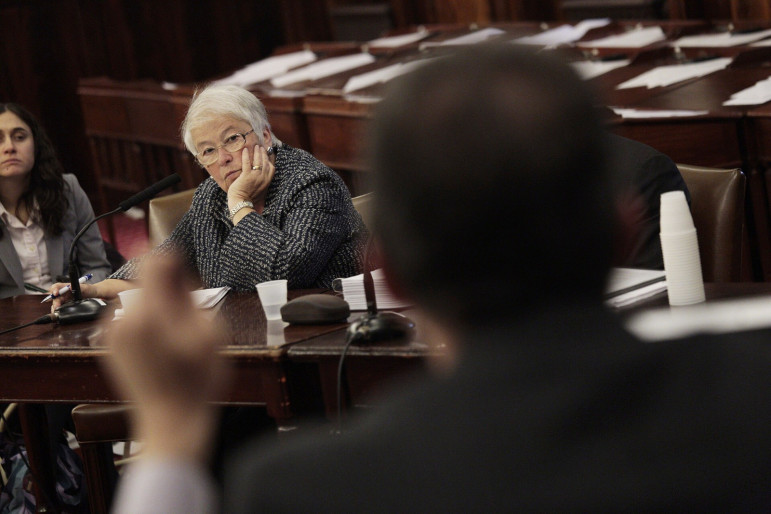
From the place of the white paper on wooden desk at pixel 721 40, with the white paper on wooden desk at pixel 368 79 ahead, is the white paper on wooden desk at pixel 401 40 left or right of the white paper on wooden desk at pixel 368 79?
right

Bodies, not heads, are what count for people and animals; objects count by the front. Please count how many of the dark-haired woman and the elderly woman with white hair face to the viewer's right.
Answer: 0

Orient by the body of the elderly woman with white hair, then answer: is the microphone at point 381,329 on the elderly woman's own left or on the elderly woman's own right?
on the elderly woman's own left

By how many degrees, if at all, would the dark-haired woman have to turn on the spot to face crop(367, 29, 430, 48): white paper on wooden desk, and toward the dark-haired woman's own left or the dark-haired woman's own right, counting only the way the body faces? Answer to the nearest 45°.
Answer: approximately 135° to the dark-haired woman's own left

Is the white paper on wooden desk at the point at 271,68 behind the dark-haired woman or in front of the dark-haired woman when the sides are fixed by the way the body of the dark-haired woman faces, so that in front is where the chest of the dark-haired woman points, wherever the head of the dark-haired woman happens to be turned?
behind

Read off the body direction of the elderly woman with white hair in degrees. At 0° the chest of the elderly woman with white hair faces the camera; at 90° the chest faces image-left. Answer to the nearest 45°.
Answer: approximately 45°

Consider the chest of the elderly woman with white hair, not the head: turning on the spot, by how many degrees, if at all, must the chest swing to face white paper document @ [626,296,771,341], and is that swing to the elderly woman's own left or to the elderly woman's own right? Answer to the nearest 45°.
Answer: approximately 45° to the elderly woman's own left

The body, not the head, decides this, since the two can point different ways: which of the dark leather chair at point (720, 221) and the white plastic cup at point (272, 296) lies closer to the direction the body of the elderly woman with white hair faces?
the white plastic cup

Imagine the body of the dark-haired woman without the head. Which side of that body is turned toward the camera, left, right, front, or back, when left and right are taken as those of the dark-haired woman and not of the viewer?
front
